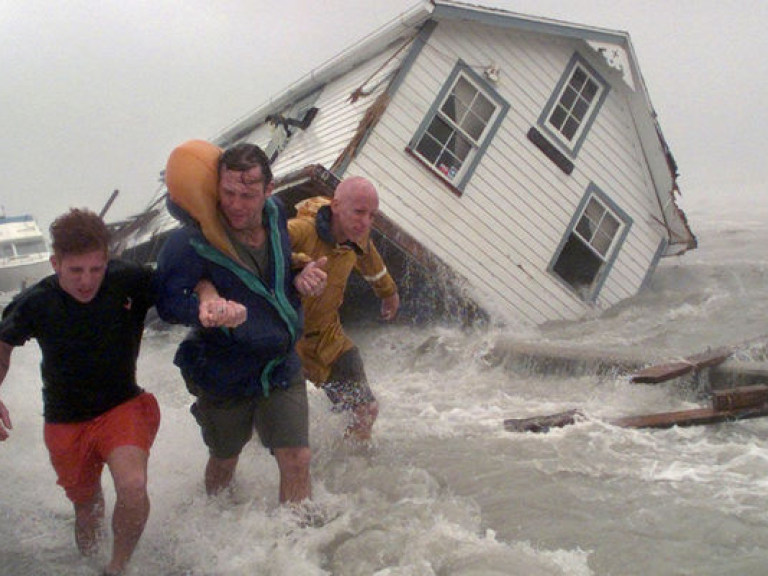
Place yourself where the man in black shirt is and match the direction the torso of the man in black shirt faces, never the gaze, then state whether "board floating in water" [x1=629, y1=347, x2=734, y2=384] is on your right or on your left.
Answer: on your left

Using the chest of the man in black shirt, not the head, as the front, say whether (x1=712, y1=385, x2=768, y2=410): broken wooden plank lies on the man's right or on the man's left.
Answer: on the man's left

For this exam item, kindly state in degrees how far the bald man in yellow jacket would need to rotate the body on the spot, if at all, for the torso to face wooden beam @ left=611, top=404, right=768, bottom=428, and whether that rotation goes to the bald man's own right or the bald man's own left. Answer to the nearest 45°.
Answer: approximately 45° to the bald man's own left

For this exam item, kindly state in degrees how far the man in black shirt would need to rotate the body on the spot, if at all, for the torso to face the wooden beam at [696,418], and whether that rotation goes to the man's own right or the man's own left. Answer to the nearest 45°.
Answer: approximately 90° to the man's own left

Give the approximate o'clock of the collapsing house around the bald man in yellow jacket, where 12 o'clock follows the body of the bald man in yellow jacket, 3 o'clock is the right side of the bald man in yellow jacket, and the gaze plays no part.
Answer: The collapsing house is roughly at 8 o'clock from the bald man in yellow jacket.

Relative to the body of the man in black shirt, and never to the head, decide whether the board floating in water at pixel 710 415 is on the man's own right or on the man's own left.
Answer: on the man's own left

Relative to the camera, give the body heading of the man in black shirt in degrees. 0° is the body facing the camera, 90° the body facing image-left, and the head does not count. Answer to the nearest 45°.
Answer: approximately 0°

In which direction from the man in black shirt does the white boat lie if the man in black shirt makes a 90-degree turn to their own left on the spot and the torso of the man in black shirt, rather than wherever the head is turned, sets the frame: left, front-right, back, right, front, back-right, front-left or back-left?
left
